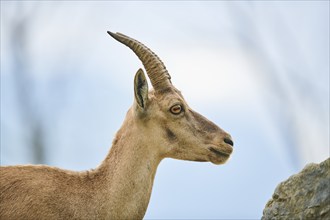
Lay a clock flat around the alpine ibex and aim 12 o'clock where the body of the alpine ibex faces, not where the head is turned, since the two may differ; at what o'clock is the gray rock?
The gray rock is roughly at 1 o'clock from the alpine ibex.

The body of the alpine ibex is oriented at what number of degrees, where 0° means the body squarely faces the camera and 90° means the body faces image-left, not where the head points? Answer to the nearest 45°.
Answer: approximately 270°
